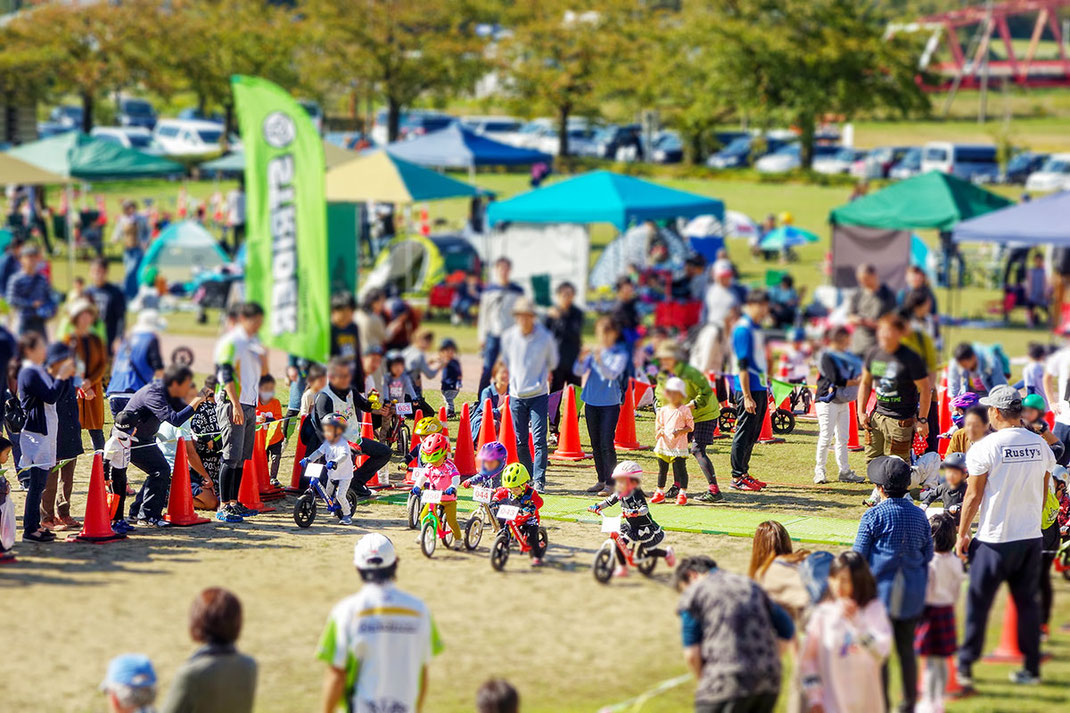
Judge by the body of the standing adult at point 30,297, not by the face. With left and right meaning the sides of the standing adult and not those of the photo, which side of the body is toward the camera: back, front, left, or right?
front

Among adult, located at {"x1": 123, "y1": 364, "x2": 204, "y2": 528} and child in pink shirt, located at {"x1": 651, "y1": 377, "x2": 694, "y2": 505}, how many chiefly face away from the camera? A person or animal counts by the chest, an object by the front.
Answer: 0

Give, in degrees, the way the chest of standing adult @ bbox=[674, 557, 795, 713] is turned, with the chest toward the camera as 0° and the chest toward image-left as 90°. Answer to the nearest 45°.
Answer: approximately 135°

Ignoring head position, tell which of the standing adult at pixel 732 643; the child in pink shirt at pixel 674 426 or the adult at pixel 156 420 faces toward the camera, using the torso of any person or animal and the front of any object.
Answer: the child in pink shirt

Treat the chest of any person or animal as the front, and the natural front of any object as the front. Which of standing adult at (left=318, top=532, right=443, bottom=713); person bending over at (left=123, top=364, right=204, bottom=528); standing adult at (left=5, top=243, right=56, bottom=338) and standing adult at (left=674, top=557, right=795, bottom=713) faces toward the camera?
standing adult at (left=5, top=243, right=56, bottom=338)

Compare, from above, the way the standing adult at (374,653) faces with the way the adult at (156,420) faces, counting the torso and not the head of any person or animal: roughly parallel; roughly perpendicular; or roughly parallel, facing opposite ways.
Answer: roughly perpendicular

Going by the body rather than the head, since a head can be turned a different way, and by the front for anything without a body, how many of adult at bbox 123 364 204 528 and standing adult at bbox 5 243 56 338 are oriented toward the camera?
1

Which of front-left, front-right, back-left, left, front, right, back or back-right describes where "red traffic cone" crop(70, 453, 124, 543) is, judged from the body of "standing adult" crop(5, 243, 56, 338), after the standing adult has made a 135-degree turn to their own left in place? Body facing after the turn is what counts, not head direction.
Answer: back-right

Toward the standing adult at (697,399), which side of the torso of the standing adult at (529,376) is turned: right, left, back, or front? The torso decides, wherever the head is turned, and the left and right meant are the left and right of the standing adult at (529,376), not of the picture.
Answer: left

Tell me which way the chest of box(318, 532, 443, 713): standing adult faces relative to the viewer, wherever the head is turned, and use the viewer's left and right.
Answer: facing away from the viewer

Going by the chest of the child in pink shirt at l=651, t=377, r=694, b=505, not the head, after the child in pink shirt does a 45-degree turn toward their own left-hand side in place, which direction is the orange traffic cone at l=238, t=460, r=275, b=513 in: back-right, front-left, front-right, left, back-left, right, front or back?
back-right

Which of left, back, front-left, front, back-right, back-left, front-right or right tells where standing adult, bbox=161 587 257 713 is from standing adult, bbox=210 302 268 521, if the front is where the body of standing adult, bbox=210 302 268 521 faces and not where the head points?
front-right

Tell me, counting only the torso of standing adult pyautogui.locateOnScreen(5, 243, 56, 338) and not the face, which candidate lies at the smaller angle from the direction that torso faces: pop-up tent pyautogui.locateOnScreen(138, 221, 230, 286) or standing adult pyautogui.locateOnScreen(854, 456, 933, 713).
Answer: the standing adult

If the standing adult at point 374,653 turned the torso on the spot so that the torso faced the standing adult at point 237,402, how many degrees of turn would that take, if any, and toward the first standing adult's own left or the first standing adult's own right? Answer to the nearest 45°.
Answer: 0° — they already face them

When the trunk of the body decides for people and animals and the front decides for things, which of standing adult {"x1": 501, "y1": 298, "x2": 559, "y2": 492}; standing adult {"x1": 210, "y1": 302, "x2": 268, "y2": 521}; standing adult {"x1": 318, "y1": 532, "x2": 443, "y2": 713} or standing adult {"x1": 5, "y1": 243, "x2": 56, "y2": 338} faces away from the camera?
standing adult {"x1": 318, "y1": 532, "x2": 443, "y2": 713}
